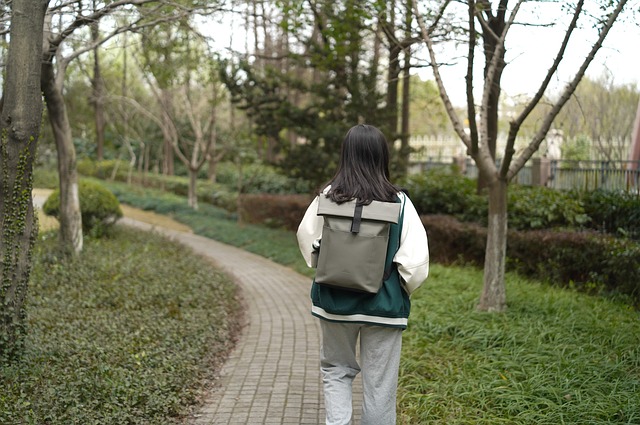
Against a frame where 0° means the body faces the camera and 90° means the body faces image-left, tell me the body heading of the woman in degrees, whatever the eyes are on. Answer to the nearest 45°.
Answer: approximately 180°

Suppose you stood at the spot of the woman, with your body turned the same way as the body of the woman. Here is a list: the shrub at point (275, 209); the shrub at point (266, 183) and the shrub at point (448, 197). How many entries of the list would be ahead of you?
3

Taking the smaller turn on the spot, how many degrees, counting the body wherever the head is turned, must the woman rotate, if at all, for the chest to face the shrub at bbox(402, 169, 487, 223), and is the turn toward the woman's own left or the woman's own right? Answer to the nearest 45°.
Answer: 0° — they already face it

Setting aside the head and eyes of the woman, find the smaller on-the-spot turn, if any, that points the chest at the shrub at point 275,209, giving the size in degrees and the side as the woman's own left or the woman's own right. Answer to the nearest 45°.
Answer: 0° — they already face it

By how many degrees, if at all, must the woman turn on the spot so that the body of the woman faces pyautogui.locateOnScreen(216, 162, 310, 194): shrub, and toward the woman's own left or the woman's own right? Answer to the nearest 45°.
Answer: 0° — they already face it

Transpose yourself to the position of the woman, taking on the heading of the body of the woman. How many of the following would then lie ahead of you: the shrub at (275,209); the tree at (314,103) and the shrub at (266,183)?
3

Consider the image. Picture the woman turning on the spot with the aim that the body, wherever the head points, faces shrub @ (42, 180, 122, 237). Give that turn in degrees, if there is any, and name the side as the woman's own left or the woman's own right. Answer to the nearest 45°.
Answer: approximately 45° to the woman's own left

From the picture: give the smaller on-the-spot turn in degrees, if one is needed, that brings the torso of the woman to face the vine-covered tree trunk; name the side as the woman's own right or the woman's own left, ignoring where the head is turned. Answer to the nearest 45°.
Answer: approximately 45° to the woman's own left

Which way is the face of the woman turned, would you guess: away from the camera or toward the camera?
away from the camera

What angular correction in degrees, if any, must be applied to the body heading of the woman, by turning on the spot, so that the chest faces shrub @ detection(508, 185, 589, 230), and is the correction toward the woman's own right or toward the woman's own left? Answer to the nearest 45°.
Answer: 0° — they already face it

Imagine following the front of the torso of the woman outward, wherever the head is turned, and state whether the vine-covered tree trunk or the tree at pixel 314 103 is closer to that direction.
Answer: the tree
